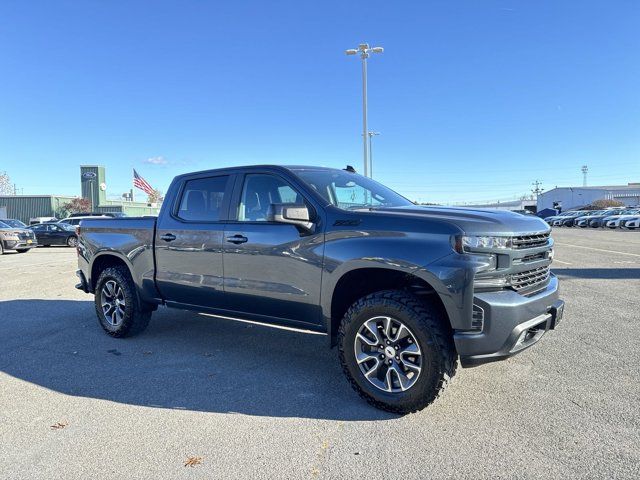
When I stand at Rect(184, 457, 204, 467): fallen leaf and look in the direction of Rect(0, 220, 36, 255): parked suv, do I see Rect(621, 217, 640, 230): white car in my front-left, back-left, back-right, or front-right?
front-right

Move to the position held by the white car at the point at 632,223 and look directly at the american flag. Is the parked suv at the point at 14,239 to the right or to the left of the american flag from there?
left

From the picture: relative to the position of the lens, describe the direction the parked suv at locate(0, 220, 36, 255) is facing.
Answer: facing the viewer and to the right of the viewer

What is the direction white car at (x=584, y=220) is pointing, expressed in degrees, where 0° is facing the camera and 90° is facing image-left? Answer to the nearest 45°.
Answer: approximately 45°

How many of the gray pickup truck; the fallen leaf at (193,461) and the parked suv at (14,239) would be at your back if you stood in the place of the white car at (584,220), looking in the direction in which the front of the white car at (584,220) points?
0

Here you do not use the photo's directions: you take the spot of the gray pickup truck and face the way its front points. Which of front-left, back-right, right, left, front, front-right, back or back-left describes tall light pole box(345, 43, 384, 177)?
back-left

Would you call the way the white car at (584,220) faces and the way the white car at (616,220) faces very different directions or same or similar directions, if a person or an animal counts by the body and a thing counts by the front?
same or similar directions

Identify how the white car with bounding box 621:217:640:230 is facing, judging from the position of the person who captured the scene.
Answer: facing the viewer and to the left of the viewer

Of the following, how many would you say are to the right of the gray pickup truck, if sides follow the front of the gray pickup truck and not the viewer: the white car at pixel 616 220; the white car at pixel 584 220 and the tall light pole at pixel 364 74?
0

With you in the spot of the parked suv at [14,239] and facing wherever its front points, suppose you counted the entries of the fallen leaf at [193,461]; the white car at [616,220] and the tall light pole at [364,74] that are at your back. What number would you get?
0

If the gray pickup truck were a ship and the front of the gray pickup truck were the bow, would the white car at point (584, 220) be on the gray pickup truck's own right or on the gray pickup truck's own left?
on the gray pickup truck's own left

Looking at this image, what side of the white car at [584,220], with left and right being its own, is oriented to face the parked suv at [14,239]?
front

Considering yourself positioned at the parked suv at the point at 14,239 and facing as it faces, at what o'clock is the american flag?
The american flag is roughly at 8 o'clock from the parked suv.

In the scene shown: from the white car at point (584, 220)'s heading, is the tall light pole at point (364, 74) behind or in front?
in front

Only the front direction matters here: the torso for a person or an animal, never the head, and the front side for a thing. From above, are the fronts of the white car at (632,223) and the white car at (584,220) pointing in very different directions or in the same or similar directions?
same or similar directions
